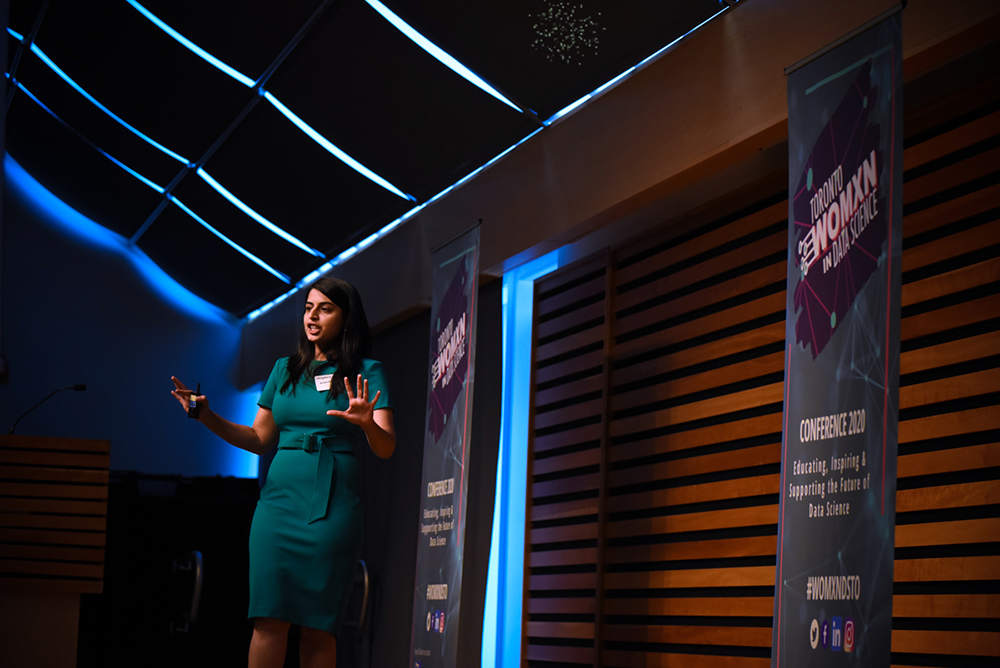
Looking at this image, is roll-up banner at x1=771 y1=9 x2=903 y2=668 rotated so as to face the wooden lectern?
no

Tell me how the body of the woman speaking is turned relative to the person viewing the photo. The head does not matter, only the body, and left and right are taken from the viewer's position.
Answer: facing the viewer and to the left of the viewer

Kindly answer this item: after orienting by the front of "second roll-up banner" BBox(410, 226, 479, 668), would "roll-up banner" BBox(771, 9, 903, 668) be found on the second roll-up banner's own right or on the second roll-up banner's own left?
on the second roll-up banner's own left

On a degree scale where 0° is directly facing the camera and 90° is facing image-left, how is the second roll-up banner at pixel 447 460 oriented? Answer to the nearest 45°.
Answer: approximately 45°

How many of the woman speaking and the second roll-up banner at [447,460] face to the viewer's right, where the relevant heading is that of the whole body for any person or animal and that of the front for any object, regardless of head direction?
0

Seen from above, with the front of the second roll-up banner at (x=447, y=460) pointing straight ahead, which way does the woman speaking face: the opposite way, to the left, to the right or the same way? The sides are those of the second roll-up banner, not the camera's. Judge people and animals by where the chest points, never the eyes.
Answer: the same way

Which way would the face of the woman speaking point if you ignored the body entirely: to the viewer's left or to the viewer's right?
to the viewer's left
